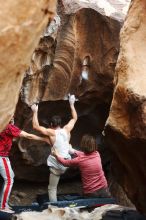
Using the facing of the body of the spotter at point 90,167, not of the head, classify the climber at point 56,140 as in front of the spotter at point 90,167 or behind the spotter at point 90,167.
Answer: in front

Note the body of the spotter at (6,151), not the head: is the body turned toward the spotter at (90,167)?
yes

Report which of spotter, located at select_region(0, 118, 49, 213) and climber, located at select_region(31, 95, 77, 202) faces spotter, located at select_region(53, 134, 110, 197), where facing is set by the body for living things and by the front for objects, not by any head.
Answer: spotter, located at select_region(0, 118, 49, 213)

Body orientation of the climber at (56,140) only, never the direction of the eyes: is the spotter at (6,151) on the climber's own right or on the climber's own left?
on the climber's own left

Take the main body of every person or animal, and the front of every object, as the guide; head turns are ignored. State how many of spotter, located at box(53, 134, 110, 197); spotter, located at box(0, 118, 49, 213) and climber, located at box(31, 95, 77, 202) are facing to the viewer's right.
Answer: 1

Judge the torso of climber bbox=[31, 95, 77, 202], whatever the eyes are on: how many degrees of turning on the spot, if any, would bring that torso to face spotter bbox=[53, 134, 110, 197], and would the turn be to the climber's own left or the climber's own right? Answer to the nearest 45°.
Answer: approximately 135° to the climber's own right

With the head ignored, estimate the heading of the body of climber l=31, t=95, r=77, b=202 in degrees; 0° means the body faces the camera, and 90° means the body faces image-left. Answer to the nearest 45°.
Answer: approximately 180°

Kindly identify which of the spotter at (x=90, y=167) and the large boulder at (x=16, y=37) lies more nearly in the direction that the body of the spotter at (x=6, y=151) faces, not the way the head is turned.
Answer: the spotter at (x=90, y=167)

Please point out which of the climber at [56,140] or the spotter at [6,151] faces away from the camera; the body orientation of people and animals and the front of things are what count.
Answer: the climber at [56,140]

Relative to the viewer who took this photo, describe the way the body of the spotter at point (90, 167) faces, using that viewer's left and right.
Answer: facing away from the viewer and to the left of the viewer

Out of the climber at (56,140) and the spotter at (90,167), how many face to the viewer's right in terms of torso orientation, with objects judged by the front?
0

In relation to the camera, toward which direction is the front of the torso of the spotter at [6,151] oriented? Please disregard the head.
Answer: to the viewer's right
